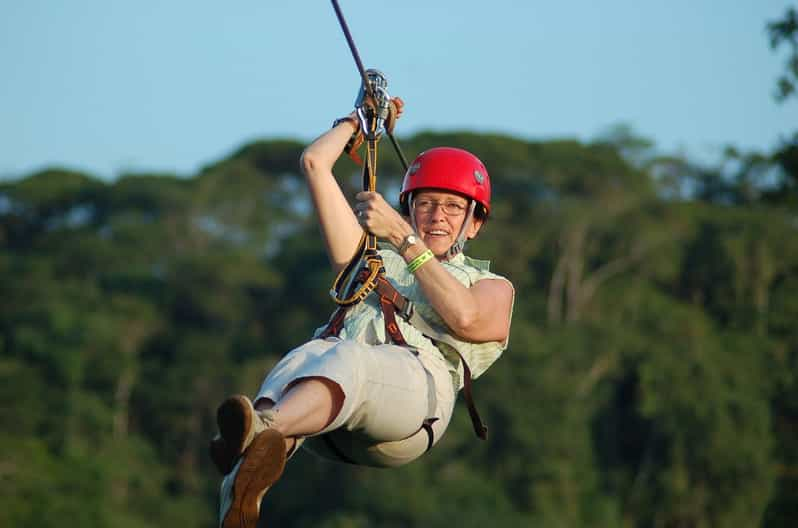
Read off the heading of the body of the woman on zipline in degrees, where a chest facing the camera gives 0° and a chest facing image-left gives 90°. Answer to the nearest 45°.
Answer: approximately 45°
